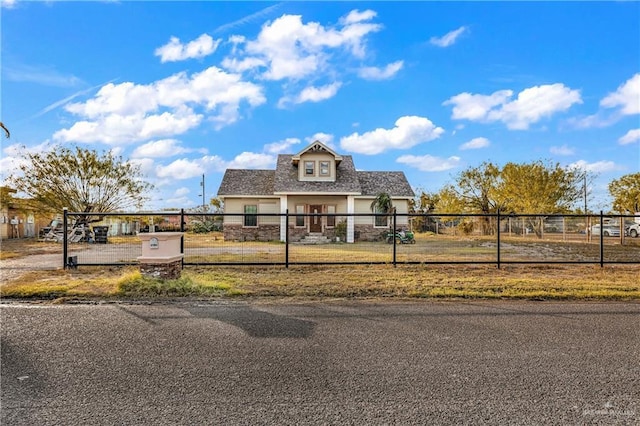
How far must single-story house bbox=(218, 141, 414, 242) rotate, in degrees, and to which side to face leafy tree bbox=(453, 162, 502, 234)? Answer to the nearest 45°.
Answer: approximately 135° to its left

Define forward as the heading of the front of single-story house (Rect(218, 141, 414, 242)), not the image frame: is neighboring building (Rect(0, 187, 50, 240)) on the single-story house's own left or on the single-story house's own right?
on the single-story house's own right

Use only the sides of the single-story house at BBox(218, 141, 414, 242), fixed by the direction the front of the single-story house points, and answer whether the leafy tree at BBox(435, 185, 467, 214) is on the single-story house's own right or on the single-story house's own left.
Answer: on the single-story house's own left

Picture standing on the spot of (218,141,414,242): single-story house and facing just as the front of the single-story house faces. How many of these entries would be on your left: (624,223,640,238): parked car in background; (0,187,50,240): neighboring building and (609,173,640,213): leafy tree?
2

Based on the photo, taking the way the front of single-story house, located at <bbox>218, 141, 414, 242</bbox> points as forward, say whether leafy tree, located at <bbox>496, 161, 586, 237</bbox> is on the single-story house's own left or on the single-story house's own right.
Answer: on the single-story house's own left

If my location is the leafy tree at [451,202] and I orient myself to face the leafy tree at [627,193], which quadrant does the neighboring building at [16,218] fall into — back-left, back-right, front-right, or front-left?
back-right

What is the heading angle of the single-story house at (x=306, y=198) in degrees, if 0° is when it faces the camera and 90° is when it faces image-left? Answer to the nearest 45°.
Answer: approximately 0°

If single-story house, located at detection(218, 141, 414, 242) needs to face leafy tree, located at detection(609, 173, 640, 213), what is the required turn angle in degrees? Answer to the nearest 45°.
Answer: approximately 90° to its left

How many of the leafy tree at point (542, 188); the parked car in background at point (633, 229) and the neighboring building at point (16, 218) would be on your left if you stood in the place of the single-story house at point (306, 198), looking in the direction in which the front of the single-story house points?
2

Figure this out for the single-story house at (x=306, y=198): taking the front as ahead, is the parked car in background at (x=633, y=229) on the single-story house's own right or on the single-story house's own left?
on the single-story house's own left
